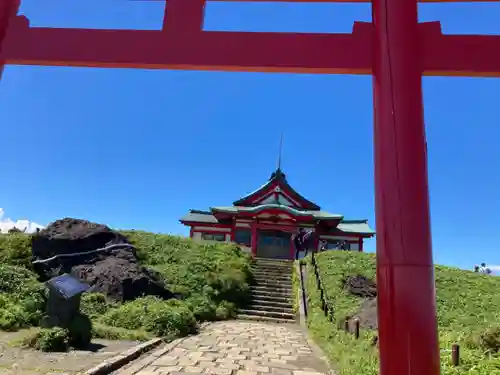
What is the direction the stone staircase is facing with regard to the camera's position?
facing the viewer

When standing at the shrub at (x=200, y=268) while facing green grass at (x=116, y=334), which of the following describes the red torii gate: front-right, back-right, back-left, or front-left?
front-left

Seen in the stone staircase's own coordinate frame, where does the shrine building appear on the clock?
The shrine building is roughly at 6 o'clock from the stone staircase.

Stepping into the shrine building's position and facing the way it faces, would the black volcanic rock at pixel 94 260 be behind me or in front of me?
in front

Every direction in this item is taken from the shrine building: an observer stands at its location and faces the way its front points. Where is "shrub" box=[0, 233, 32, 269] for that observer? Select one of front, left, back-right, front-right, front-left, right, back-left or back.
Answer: front-right

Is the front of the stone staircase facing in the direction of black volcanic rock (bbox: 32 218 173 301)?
no

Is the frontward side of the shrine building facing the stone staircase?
yes

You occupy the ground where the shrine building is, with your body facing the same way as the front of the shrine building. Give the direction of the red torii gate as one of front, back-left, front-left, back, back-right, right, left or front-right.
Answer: front

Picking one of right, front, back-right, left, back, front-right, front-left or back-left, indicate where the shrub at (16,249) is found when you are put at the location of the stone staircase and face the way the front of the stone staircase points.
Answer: right

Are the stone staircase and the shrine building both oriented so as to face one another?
no

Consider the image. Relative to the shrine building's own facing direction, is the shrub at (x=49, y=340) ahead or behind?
ahead

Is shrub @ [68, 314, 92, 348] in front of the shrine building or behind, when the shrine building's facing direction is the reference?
in front

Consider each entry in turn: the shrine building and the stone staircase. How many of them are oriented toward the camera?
2

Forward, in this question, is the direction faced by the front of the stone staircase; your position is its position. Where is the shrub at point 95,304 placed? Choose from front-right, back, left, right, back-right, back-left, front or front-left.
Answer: front-right

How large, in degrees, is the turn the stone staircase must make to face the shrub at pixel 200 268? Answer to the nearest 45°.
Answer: approximately 90° to its right

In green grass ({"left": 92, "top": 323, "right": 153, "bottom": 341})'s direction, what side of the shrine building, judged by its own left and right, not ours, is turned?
front

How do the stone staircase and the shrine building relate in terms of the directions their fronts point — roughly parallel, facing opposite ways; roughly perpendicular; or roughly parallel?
roughly parallel

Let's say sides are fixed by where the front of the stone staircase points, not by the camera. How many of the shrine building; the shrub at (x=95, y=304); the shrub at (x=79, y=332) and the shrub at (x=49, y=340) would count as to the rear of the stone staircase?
1
